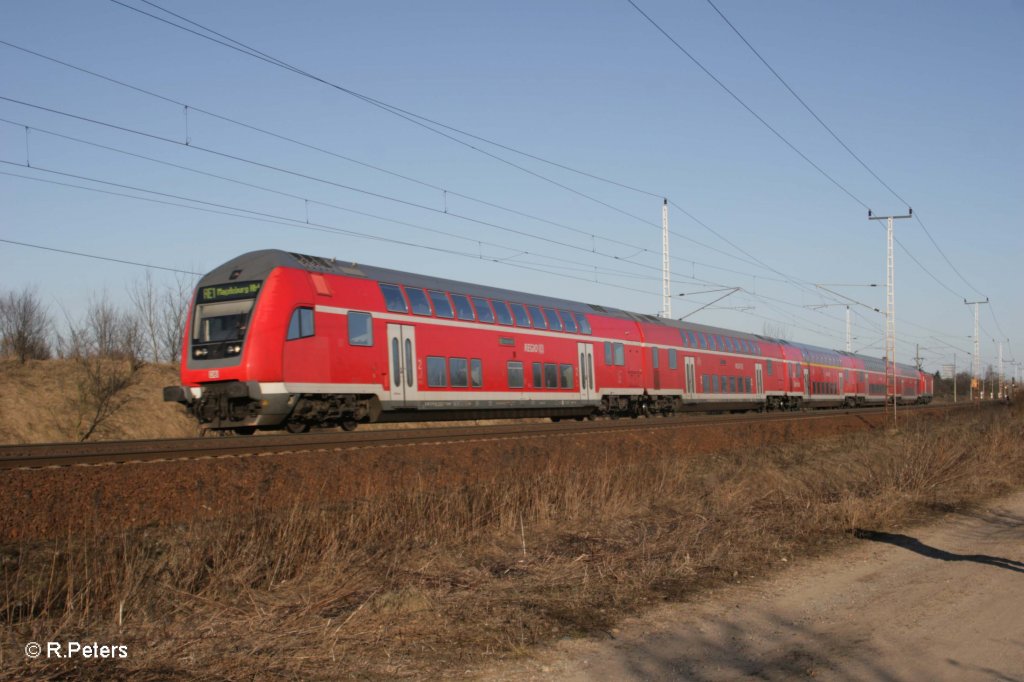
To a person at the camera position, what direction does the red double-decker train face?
facing the viewer and to the left of the viewer
